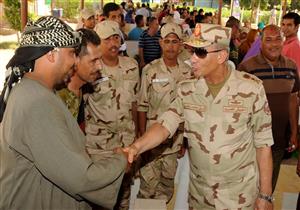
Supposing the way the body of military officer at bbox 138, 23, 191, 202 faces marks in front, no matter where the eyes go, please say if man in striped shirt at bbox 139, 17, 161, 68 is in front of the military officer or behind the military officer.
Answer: behind

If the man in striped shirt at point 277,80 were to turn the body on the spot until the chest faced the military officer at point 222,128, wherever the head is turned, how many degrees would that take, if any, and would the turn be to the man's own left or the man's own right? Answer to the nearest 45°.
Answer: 0° — they already face them

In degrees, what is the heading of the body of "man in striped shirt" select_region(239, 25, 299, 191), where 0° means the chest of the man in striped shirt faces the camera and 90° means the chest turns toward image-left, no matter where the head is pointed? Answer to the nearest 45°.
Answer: approximately 0°

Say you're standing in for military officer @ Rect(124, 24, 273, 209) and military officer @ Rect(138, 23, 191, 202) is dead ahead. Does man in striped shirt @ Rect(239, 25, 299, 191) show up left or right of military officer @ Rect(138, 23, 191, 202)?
right

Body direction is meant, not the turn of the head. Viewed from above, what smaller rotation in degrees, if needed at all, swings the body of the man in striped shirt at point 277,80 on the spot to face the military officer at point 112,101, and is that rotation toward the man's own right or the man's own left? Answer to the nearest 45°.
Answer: approximately 90° to the man's own right

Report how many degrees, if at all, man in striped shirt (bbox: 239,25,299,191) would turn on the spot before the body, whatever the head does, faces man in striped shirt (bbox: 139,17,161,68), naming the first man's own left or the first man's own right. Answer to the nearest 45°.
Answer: approximately 135° to the first man's own right

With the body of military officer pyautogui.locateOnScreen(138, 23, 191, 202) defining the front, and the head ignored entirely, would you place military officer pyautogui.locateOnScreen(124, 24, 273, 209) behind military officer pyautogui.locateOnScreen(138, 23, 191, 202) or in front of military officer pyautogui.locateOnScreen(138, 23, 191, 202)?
in front

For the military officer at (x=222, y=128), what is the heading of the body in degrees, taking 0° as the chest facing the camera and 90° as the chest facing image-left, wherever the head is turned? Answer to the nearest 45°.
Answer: approximately 45°

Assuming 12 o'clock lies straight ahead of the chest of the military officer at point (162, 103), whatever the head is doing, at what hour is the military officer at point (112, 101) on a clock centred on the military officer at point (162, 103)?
the military officer at point (112, 101) is roughly at 2 o'clock from the military officer at point (162, 103).
